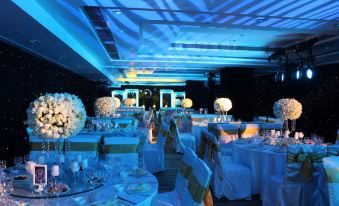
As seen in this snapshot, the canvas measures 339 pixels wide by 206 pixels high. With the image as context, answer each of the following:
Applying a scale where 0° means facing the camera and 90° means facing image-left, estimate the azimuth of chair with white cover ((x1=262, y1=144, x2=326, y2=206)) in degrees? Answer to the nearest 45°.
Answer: approximately 135°

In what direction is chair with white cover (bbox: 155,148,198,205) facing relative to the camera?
to the viewer's left

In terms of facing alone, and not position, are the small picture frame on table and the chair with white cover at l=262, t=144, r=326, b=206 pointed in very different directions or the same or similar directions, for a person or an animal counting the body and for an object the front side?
very different directions

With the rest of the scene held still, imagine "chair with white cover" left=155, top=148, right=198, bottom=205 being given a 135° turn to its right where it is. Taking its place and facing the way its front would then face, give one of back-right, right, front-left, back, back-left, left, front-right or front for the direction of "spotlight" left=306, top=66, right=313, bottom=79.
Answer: front

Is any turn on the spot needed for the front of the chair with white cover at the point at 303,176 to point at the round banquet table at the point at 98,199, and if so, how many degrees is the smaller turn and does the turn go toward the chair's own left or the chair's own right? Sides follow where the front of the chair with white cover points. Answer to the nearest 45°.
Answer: approximately 90° to the chair's own left

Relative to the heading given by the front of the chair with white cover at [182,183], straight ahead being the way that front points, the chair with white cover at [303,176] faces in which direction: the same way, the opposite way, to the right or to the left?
to the right

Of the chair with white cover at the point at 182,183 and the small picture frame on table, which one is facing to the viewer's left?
the chair with white cover

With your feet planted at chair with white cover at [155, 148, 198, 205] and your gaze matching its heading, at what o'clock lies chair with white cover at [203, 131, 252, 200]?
chair with white cover at [203, 131, 252, 200] is roughly at 4 o'clock from chair with white cover at [155, 148, 198, 205].

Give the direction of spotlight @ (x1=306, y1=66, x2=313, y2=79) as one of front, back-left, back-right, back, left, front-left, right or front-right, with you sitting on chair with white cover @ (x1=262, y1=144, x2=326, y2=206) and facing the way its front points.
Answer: front-right

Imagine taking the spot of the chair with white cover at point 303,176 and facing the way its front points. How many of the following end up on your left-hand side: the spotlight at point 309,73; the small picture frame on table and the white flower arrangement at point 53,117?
2

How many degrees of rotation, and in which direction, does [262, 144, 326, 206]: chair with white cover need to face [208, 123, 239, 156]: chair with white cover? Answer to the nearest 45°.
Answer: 0° — it already faces it

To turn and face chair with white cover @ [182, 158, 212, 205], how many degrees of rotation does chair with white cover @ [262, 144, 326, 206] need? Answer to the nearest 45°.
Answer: approximately 90° to its left

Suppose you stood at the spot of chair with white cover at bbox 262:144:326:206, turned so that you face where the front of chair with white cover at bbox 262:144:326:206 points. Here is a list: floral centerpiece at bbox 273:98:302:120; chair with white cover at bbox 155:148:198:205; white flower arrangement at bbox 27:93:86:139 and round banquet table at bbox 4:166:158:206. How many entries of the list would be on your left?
3

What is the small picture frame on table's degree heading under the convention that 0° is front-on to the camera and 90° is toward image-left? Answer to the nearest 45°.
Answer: approximately 0°

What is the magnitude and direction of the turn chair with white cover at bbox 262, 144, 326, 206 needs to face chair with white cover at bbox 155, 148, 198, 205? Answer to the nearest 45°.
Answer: approximately 90° to its left
